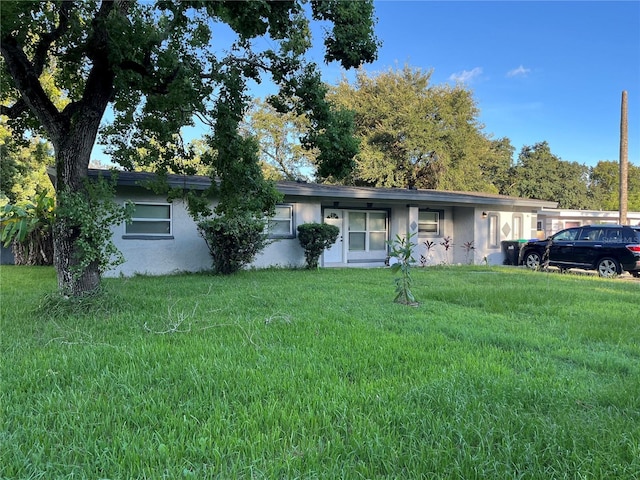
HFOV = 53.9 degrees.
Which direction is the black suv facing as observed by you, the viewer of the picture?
facing away from the viewer and to the left of the viewer

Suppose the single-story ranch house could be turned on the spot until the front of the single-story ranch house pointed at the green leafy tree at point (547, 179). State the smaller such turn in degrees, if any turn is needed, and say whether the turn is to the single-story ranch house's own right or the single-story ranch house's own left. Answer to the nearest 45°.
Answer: approximately 90° to the single-story ranch house's own left

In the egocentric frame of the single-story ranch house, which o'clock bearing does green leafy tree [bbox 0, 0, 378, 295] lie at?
The green leafy tree is roughly at 2 o'clock from the single-story ranch house.

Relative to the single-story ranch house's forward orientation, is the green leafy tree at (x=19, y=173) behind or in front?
behind

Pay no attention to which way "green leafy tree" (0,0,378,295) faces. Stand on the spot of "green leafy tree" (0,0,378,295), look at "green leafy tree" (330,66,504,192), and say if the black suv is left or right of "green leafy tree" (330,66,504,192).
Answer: right

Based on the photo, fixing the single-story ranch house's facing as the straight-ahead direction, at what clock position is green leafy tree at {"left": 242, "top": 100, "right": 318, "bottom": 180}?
The green leafy tree is roughly at 7 o'clock from the single-story ranch house.

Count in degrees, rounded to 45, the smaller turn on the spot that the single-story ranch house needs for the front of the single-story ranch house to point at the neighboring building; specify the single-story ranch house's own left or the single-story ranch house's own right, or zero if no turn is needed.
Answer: approximately 90° to the single-story ranch house's own left
